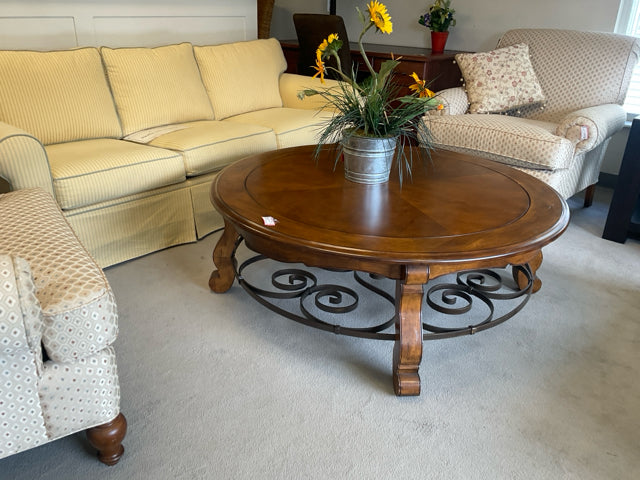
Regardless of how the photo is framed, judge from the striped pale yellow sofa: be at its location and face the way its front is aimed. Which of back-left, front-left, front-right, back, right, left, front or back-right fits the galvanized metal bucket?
front

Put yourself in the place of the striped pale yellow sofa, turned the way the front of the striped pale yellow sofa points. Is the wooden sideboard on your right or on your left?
on your left

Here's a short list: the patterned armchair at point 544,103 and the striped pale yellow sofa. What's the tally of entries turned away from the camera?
0

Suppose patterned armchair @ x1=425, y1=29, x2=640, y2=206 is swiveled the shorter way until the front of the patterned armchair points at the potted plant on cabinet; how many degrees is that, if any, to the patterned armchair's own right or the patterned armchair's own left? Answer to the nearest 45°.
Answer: approximately 90° to the patterned armchair's own right

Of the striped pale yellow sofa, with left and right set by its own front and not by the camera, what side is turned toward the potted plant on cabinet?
left

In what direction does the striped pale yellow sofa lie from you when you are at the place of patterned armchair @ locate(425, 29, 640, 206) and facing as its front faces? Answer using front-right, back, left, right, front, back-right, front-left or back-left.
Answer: front

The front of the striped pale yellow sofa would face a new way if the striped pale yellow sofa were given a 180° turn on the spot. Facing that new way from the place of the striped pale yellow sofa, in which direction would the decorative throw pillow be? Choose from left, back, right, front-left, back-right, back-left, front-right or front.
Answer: back-right

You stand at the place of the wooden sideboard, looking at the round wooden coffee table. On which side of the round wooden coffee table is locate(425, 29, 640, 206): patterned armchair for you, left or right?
left

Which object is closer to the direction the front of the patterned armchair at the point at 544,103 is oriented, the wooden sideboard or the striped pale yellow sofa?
the striped pale yellow sofa

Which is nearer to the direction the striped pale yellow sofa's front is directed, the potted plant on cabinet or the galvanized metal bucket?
the galvanized metal bucket

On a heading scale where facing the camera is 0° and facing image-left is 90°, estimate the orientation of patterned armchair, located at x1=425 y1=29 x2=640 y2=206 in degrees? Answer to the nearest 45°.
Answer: approximately 45°

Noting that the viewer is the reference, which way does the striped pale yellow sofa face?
facing the viewer and to the right of the viewer

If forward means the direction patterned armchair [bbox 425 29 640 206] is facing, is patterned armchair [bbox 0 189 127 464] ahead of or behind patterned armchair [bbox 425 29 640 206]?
ahead

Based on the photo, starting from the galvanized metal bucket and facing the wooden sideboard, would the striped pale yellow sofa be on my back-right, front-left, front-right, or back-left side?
front-left

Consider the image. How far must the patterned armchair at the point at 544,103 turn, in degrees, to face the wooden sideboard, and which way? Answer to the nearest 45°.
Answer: approximately 90° to its right
